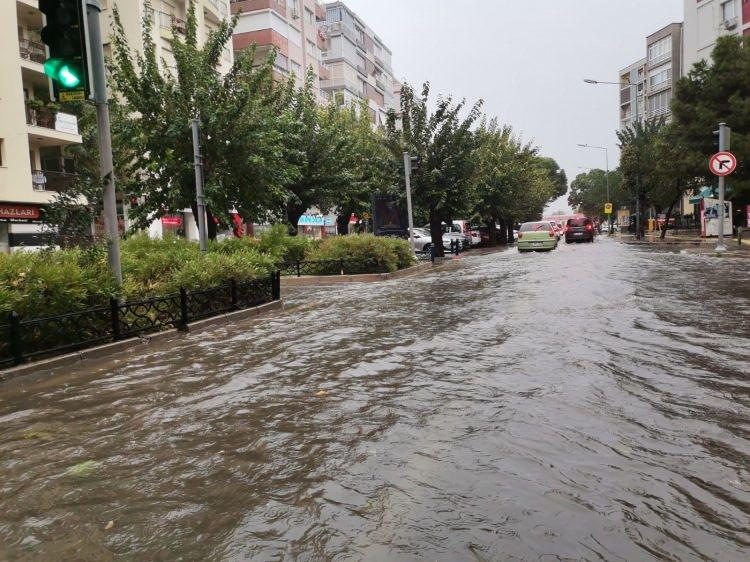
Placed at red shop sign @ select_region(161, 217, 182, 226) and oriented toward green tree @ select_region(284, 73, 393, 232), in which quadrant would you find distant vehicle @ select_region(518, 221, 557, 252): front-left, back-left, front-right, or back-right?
front-left

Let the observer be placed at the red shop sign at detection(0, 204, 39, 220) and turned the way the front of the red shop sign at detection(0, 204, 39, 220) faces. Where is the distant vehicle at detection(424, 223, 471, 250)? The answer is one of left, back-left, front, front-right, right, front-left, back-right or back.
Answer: front-left

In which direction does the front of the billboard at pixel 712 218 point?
toward the camera

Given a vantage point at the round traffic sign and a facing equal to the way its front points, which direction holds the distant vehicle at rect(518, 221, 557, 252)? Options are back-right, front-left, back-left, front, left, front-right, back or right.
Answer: back-right

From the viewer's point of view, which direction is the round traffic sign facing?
toward the camera

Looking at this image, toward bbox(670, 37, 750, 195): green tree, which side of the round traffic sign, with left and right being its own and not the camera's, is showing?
back

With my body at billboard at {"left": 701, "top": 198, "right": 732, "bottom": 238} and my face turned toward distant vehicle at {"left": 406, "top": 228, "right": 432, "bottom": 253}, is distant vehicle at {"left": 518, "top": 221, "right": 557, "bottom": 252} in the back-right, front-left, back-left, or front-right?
front-left

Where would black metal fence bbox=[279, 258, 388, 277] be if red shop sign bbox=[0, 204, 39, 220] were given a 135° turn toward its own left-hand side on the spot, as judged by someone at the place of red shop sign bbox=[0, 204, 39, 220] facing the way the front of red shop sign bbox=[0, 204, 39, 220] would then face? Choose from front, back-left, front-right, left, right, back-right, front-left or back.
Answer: back-right

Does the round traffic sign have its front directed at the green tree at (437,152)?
no

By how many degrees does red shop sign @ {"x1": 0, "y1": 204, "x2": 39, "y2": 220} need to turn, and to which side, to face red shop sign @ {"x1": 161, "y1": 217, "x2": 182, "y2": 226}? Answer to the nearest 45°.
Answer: approximately 90° to its left

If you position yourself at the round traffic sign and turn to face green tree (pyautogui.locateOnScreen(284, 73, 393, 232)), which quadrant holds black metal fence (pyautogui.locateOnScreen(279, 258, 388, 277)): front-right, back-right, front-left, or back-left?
front-left

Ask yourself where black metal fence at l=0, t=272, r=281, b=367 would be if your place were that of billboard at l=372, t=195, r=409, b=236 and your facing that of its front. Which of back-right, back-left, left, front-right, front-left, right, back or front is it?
front

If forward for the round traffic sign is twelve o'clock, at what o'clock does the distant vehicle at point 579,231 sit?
The distant vehicle is roughly at 5 o'clock from the round traffic sign.
